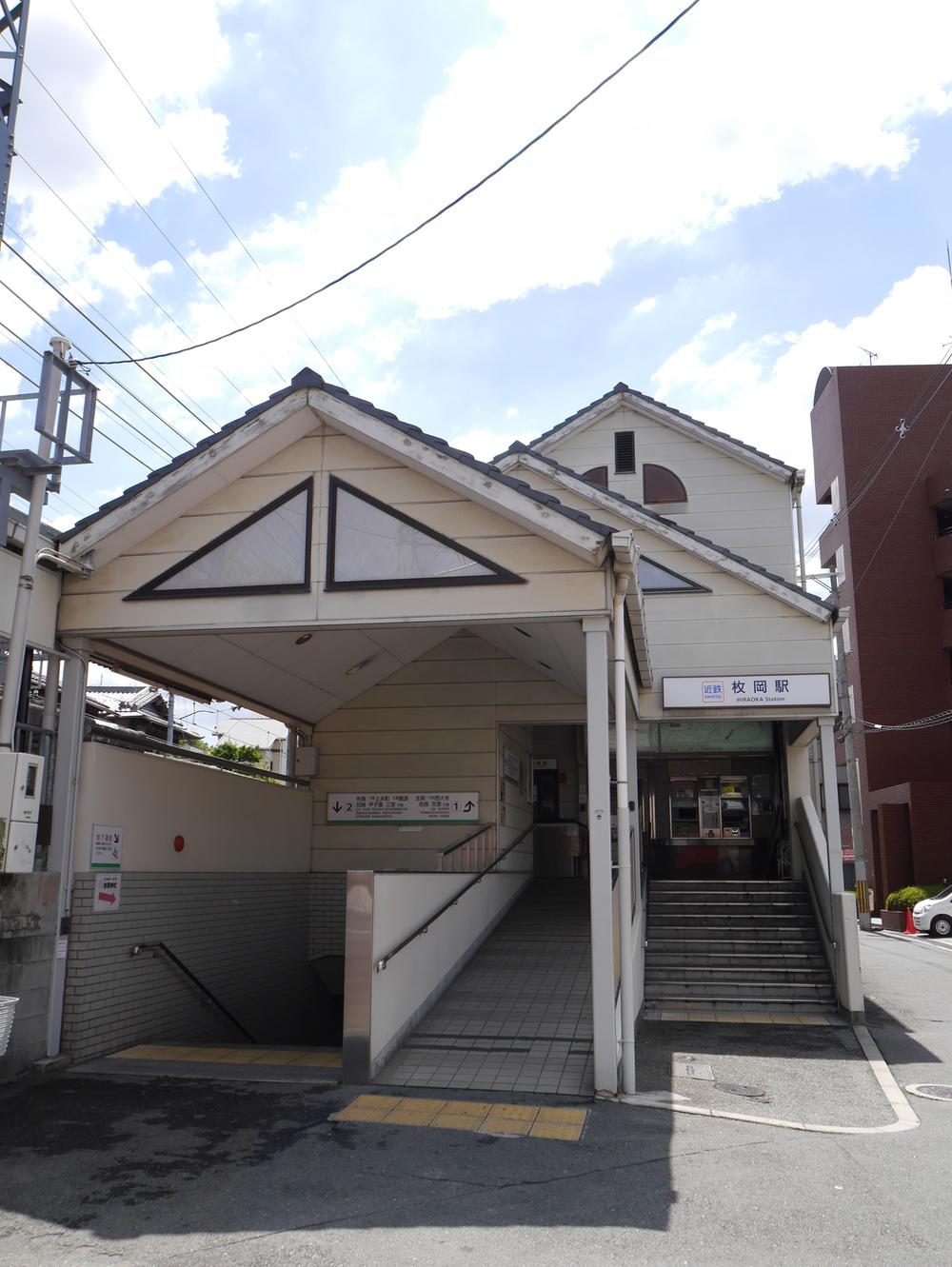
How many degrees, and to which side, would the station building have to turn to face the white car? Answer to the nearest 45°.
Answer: approximately 135° to its left

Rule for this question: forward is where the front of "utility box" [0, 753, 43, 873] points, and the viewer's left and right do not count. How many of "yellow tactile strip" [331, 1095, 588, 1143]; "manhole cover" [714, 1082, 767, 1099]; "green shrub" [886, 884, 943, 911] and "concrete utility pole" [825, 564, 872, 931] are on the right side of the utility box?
0

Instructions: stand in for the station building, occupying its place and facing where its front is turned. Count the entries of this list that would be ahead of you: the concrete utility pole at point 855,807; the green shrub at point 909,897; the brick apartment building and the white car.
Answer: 0

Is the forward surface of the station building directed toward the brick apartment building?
no

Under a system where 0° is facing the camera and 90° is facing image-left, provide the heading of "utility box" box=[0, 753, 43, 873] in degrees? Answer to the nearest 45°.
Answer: approximately 0°

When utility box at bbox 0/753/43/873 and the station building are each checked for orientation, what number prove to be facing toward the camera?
2

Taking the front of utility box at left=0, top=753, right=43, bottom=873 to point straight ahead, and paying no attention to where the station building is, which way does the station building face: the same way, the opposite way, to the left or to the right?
the same way

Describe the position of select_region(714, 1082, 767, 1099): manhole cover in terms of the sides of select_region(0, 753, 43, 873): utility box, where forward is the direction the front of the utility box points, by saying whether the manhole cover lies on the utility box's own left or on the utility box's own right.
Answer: on the utility box's own left

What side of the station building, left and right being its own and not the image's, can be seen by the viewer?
front

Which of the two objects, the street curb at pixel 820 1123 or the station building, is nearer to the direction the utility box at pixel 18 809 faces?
the street curb

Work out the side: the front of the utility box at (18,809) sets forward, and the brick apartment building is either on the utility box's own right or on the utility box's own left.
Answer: on the utility box's own left

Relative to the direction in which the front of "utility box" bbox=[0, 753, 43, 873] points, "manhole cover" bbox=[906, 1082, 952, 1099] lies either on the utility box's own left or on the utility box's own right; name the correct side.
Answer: on the utility box's own left
